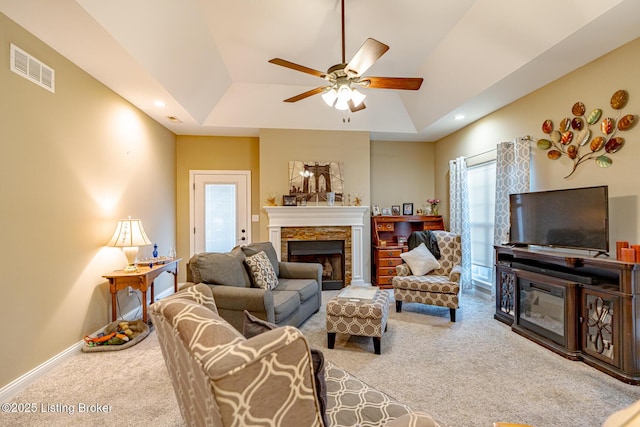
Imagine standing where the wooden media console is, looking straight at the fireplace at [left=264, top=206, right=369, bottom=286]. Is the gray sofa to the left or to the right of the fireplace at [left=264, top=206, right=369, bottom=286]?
left

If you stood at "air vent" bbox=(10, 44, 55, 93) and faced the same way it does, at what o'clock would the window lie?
The window is roughly at 11 o'clock from the air vent.

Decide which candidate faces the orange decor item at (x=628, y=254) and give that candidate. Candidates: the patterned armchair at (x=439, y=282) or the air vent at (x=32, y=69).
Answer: the air vent

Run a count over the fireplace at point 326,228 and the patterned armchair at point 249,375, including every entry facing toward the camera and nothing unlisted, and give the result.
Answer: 1

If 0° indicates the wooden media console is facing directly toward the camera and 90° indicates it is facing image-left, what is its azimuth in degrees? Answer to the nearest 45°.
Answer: approximately 45°

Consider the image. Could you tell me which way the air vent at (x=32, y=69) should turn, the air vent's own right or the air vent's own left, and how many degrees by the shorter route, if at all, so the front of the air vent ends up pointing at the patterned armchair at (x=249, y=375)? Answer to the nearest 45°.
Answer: approximately 45° to the air vent's own right

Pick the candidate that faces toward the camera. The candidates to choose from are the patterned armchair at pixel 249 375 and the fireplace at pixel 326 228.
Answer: the fireplace

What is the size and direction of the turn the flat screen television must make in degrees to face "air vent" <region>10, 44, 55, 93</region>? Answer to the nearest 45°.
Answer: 0° — it already faces it

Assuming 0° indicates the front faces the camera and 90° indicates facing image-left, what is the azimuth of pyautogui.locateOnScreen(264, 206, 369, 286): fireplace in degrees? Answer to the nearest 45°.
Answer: approximately 0°

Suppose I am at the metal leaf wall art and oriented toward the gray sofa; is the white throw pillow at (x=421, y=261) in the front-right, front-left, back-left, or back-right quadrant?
front-right

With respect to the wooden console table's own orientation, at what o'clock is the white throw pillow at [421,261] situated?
The white throw pillow is roughly at 11 o'clock from the wooden console table.

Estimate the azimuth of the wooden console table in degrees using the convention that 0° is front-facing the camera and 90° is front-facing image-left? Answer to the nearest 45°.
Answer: approximately 315°

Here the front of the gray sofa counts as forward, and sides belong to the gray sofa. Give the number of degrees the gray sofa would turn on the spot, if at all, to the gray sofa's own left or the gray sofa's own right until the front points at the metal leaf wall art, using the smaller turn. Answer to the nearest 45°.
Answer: approximately 45° to the gray sofa's own left

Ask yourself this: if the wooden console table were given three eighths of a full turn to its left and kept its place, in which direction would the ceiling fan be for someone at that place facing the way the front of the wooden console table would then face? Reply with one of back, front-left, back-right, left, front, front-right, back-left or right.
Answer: back-right
